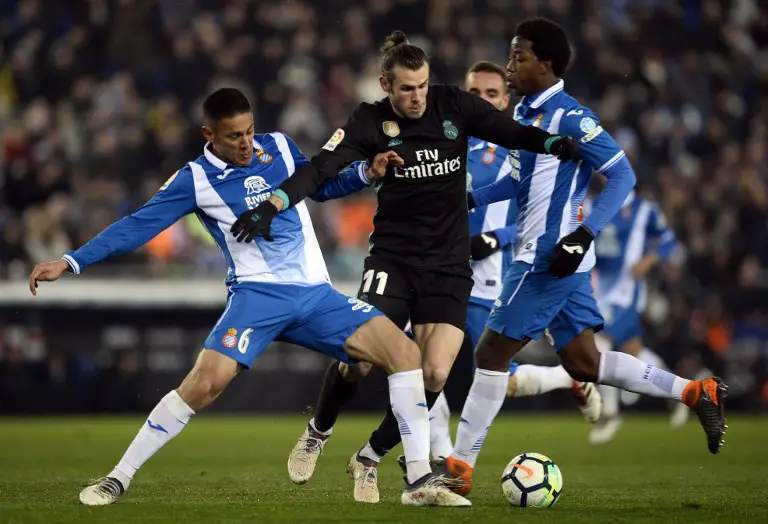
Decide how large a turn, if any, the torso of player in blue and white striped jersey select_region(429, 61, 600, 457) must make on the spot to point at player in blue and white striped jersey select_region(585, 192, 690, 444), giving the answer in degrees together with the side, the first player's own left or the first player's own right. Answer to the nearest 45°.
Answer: approximately 135° to the first player's own right

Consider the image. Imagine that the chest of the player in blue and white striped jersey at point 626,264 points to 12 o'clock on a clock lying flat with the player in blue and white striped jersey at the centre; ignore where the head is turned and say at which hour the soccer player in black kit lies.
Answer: The soccer player in black kit is roughly at 11 o'clock from the player in blue and white striped jersey.

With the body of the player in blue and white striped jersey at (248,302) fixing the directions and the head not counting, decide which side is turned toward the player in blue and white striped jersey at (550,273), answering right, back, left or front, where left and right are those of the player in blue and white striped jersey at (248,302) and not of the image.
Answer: left

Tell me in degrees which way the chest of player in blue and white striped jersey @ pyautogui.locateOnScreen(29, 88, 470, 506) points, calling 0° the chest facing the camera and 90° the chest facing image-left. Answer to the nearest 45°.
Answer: approximately 0°

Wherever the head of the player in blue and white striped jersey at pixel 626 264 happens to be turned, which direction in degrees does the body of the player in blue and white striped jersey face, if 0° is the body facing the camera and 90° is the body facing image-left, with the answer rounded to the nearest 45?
approximately 45°

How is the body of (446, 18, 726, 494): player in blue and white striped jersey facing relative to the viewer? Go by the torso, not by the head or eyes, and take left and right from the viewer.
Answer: facing to the left of the viewer

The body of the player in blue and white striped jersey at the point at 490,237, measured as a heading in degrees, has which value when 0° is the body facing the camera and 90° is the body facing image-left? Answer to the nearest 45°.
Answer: approximately 45°

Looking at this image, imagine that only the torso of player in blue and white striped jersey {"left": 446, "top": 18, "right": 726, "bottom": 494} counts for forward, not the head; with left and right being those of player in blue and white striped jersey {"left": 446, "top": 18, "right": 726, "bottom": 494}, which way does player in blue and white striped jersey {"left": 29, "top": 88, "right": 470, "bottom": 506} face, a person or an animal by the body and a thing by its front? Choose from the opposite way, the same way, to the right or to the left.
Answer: to the left

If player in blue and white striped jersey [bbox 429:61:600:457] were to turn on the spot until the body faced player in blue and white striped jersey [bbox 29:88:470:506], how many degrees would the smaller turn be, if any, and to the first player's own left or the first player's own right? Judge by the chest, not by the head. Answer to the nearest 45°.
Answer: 0° — they already face them
